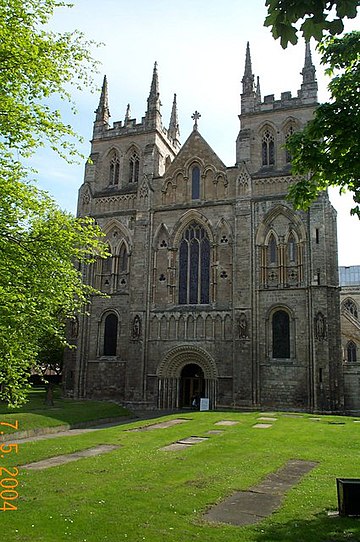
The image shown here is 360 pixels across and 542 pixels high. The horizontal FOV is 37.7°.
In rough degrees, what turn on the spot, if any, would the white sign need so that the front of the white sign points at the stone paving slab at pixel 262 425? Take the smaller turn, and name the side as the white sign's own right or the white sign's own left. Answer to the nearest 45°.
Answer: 0° — it already faces it

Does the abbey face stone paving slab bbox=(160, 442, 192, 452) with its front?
yes

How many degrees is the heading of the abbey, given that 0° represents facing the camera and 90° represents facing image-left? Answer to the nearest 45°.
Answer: approximately 0°

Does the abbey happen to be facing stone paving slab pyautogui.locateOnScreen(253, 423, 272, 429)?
yes

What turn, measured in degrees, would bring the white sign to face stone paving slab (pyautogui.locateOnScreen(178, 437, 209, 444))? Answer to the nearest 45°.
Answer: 0° — it already faces it

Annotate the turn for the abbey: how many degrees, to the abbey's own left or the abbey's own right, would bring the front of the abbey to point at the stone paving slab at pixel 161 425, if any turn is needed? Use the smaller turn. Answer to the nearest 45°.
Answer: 0° — it already faces it

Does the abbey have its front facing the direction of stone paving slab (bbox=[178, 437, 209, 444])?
yes
